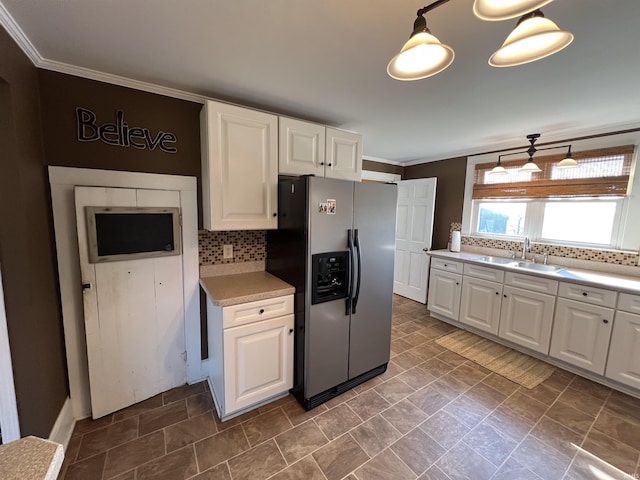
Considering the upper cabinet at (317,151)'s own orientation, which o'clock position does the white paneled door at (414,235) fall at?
The white paneled door is roughly at 9 o'clock from the upper cabinet.

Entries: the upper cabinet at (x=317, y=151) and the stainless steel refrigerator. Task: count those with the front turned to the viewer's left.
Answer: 0

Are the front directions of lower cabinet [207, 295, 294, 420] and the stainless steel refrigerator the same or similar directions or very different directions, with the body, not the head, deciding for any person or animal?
same or similar directions

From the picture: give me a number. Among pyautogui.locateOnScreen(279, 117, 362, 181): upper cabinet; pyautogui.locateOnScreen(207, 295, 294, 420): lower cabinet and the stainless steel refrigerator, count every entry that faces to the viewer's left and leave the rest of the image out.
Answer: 0

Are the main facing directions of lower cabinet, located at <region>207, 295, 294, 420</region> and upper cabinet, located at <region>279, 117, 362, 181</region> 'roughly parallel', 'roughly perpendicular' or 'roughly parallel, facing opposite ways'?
roughly parallel

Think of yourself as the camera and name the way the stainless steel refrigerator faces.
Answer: facing the viewer and to the right of the viewer

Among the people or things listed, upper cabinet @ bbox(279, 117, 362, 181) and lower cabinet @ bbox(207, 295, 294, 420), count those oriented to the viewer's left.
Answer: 0

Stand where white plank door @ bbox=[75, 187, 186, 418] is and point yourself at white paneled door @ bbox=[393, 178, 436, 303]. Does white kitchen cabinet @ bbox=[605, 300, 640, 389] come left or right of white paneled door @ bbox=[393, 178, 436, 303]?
right

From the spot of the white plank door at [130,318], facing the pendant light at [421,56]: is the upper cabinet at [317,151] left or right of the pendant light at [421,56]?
left

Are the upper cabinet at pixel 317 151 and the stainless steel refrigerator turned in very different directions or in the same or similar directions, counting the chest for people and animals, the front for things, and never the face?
same or similar directions

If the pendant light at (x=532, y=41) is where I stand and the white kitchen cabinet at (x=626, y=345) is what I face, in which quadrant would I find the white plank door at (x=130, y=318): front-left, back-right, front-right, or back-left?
back-left

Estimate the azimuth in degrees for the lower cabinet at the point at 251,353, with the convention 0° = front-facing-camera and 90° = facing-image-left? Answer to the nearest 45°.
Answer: approximately 315°

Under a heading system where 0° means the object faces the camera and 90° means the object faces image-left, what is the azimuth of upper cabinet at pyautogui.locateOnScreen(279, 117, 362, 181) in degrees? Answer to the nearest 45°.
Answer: approximately 315°

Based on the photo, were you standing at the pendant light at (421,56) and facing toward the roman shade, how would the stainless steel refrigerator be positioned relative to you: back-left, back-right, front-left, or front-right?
front-left

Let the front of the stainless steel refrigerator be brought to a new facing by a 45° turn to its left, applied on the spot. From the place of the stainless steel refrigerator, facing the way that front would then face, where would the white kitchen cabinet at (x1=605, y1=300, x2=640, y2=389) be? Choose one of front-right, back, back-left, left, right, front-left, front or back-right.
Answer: front
